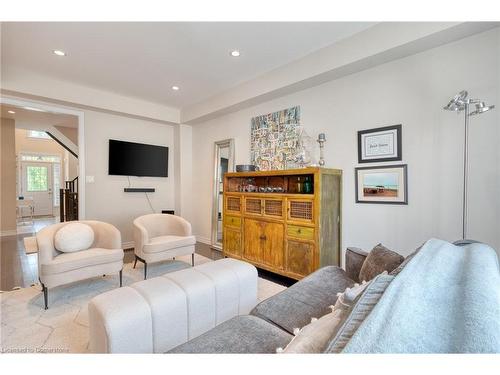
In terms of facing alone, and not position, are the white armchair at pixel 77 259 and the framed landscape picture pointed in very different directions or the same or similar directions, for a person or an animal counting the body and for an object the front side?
very different directions

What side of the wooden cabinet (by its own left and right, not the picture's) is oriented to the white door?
right

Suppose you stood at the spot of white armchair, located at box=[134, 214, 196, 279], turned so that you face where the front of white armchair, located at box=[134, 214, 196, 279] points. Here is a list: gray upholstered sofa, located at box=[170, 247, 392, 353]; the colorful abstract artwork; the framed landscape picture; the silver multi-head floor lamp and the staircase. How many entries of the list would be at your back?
1

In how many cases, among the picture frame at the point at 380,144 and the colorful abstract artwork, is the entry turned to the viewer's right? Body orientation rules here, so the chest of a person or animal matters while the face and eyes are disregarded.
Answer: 0

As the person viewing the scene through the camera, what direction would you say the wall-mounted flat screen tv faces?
facing the viewer and to the right of the viewer

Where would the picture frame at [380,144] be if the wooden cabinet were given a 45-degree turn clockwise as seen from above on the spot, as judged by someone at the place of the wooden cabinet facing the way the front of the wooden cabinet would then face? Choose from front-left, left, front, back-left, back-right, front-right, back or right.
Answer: back

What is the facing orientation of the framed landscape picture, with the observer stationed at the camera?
facing the viewer and to the left of the viewer

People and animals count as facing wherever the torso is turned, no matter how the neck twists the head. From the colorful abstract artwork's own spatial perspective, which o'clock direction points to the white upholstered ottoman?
The white upholstered ottoman is roughly at 11 o'clock from the colorful abstract artwork.

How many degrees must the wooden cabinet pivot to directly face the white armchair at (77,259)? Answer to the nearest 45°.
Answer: approximately 45° to its right

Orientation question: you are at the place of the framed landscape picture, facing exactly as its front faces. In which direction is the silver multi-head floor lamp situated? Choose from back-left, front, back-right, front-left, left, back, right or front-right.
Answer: left

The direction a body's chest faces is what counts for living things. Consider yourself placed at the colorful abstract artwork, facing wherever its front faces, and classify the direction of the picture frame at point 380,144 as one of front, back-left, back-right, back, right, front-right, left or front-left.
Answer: left

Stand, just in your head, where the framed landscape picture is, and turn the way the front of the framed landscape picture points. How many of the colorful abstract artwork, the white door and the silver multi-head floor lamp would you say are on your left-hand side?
1

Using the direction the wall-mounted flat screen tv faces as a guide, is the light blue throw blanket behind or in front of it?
in front

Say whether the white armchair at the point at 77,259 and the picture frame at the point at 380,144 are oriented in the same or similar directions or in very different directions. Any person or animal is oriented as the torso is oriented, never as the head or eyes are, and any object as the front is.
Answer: very different directions

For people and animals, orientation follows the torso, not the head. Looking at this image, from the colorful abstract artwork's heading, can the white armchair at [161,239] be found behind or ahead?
ahead

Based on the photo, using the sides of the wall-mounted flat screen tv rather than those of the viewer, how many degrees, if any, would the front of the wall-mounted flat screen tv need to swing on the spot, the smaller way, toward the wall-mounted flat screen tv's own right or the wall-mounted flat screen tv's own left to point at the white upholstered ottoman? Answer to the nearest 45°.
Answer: approximately 45° to the wall-mounted flat screen tv's own right

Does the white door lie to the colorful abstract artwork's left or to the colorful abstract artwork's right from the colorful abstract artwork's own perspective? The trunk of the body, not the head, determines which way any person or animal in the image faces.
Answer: on its right
